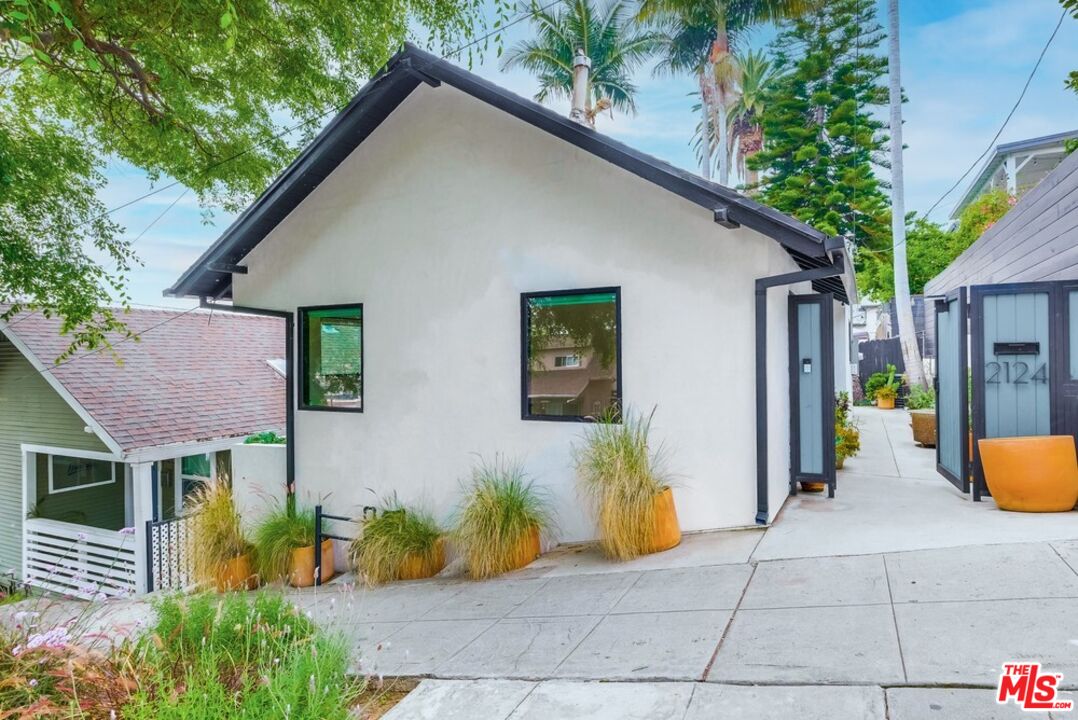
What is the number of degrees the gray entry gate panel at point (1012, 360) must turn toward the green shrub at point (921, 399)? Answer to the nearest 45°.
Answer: approximately 180°

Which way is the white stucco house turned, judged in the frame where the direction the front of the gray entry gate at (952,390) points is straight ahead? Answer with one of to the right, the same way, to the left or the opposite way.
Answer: to the left

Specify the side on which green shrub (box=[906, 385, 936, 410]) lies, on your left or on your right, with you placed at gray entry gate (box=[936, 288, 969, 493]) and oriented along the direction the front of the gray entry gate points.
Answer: on your right

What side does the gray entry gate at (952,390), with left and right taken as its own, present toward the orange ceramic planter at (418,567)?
front

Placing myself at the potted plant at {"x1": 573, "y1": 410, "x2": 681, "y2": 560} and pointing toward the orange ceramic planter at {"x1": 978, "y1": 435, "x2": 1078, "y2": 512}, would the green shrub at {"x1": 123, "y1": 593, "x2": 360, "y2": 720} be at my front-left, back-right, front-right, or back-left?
back-right

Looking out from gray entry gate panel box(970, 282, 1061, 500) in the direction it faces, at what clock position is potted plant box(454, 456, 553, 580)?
The potted plant is roughly at 2 o'clock from the gray entry gate panel.

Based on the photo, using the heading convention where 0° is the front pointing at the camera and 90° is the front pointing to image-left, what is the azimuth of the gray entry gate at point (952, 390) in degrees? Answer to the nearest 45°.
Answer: approximately 45°

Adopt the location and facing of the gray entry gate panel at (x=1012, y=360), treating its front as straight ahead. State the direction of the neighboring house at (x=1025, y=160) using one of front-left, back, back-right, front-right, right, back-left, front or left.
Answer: back

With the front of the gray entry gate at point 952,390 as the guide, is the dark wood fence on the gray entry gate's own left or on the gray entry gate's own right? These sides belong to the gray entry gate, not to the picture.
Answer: on the gray entry gate's own right

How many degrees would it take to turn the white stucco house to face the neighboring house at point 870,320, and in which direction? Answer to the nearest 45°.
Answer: approximately 135° to its left

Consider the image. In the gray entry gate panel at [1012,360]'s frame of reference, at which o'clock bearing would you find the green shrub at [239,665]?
The green shrub is roughly at 1 o'clock from the gray entry gate panel.

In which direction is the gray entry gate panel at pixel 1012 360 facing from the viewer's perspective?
toward the camera

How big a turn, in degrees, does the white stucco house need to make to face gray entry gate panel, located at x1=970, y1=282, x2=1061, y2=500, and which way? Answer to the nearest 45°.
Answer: approximately 90° to its left

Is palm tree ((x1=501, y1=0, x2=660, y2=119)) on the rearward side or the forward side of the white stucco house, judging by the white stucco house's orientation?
on the rearward side

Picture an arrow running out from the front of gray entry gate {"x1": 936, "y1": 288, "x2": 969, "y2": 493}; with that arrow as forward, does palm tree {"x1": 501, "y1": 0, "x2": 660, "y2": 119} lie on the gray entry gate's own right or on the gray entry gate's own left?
on the gray entry gate's own right

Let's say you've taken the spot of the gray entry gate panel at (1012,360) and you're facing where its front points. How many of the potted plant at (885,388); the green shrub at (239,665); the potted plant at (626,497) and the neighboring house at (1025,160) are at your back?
2

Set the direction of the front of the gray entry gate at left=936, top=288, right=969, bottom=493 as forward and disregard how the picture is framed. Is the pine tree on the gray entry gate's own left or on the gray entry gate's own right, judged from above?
on the gray entry gate's own right
